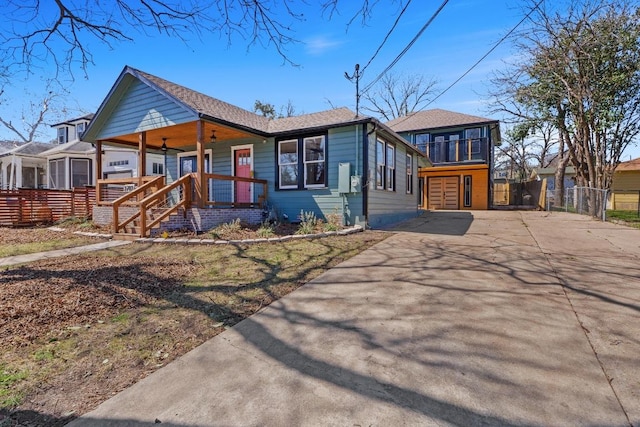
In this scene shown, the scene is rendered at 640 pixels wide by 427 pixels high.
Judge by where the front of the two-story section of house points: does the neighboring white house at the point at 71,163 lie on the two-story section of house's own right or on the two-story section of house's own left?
on the two-story section of house's own right

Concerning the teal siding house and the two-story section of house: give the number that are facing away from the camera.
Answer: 0

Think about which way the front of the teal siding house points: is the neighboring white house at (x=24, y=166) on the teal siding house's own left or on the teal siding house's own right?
on the teal siding house's own right

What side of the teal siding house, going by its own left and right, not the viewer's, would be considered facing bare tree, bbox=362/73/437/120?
back

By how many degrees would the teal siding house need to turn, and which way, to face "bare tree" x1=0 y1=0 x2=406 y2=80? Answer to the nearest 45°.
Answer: approximately 45° to its left

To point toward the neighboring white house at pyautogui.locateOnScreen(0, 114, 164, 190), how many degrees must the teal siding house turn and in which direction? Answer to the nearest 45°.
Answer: approximately 90° to its right

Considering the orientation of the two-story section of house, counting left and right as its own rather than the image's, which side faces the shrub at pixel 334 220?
front

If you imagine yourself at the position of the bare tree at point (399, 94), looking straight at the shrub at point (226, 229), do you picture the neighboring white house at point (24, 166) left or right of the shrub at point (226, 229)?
right

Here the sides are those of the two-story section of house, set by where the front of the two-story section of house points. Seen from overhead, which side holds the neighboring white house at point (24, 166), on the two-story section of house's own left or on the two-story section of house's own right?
on the two-story section of house's own right

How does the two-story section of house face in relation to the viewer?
toward the camera

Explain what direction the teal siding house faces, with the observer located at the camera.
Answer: facing the viewer and to the left of the viewer

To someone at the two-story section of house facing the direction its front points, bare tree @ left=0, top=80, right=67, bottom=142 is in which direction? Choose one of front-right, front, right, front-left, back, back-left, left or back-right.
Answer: right

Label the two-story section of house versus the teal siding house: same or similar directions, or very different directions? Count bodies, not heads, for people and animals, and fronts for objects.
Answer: same or similar directions

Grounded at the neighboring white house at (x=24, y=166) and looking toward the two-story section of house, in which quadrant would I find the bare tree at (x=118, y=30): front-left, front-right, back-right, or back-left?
front-right

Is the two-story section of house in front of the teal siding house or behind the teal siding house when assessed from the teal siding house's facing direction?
behind

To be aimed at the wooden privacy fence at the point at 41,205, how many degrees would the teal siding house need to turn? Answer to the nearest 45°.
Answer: approximately 90° to its right
